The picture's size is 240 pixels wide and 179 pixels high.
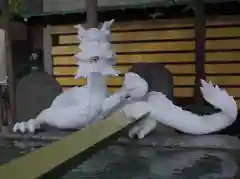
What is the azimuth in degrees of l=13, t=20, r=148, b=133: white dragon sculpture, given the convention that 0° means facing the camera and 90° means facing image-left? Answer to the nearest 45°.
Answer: approximately 0°

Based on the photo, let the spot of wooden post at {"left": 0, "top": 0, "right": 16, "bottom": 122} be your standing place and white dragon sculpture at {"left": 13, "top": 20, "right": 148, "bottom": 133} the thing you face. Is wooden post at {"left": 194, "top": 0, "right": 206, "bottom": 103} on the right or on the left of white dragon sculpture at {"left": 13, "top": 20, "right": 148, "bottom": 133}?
left

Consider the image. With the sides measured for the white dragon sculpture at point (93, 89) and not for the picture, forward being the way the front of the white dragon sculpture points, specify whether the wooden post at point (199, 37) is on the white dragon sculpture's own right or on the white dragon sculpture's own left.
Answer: on the white dragon sculpture's own left
